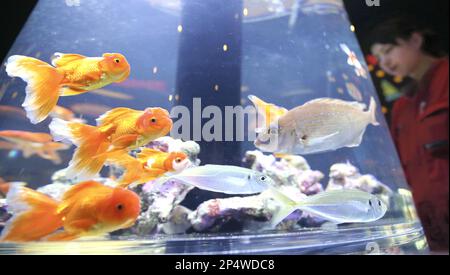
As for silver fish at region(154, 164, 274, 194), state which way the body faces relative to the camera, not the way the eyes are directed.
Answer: to the viewer's right

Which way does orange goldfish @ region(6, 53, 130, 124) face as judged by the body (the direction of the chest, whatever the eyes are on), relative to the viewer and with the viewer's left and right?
facing to the right of the viewer

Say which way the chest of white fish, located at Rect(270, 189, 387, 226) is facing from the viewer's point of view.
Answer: to the viewer's right

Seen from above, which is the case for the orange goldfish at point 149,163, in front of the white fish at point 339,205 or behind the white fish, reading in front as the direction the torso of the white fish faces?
behind

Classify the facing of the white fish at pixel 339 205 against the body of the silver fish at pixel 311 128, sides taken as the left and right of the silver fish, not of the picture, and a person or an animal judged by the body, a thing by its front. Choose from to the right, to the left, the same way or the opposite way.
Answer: the opposite way

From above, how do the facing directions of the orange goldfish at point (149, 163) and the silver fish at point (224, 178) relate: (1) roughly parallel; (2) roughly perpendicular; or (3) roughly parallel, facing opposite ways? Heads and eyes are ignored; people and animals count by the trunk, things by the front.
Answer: roughly parallel

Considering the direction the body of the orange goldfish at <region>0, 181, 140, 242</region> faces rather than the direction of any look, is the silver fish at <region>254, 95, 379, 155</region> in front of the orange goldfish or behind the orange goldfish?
in front

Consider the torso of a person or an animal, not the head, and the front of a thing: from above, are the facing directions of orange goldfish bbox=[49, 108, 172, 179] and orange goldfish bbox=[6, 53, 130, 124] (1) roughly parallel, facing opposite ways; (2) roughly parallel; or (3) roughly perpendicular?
roughly parallel

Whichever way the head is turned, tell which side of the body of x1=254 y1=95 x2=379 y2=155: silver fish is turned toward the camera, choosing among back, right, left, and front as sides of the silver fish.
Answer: left

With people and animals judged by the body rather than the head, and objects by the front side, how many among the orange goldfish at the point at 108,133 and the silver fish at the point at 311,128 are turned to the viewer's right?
1

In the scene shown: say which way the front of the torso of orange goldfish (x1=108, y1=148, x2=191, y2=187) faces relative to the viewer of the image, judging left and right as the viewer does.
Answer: facing to the right of the viewer

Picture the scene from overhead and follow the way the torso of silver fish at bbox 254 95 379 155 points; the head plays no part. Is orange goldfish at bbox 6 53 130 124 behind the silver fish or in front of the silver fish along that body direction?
in front

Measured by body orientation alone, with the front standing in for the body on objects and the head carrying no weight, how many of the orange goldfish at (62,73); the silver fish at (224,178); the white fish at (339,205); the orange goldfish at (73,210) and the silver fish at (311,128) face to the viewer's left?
1

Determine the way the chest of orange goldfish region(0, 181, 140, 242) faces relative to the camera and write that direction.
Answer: to the viewer's right

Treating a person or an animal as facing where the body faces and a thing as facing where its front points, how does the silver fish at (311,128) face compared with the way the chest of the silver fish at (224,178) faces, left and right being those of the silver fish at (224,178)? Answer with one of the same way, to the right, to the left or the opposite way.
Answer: the opposite way
